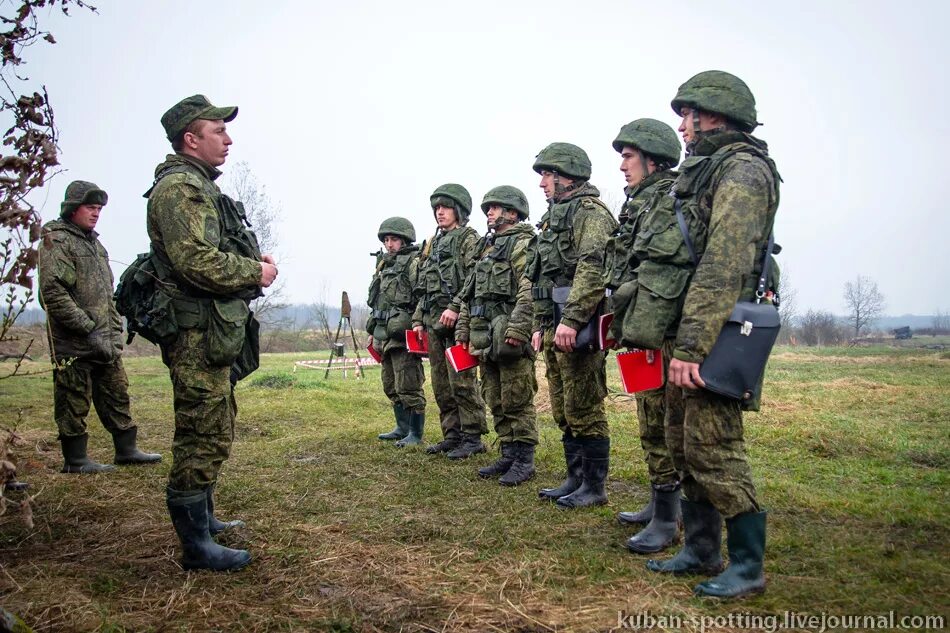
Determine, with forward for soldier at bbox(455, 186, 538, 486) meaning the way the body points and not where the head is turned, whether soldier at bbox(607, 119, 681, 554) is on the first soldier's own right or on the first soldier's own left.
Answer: on the first soldier's own left

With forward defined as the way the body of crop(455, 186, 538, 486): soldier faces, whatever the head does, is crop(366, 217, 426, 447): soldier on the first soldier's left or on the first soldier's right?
on the first soldier's right

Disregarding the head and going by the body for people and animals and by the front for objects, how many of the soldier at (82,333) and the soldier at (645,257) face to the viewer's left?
1

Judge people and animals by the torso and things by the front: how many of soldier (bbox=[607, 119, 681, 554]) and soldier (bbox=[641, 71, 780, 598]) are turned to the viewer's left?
2

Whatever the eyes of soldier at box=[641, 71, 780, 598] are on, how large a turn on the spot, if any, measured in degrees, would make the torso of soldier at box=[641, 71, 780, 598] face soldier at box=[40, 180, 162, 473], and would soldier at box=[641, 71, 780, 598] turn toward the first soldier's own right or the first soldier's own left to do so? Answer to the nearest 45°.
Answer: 0° — they already face them

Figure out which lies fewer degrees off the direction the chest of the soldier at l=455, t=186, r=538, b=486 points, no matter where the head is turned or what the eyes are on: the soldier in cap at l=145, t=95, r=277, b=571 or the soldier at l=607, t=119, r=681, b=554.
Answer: the soldier in cap

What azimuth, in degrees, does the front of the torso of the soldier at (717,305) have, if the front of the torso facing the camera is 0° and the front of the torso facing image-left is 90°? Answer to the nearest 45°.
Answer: approximately 90°

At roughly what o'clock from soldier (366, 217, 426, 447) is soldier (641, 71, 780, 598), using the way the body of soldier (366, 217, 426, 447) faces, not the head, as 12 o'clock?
soldier (641, 71, 780, 598) is roughly at 10 o'clock from soldier (366, 217, 426, 447).

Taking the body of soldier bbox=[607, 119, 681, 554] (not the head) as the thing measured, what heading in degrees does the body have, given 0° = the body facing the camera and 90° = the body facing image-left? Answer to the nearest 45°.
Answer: approximately 90°

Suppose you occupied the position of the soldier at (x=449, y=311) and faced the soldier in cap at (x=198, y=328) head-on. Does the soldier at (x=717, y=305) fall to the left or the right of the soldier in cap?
left

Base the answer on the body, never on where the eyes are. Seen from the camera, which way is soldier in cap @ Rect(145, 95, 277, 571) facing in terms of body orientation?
to the viewer's right

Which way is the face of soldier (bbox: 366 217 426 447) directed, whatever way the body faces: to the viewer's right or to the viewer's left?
to the viewer's left

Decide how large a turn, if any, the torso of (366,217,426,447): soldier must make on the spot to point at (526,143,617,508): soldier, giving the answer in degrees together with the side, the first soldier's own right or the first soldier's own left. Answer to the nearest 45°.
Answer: approximately 45° to the first soldier's own left

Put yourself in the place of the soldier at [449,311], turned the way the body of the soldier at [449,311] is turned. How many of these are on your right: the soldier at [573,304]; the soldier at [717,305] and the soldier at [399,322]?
1
